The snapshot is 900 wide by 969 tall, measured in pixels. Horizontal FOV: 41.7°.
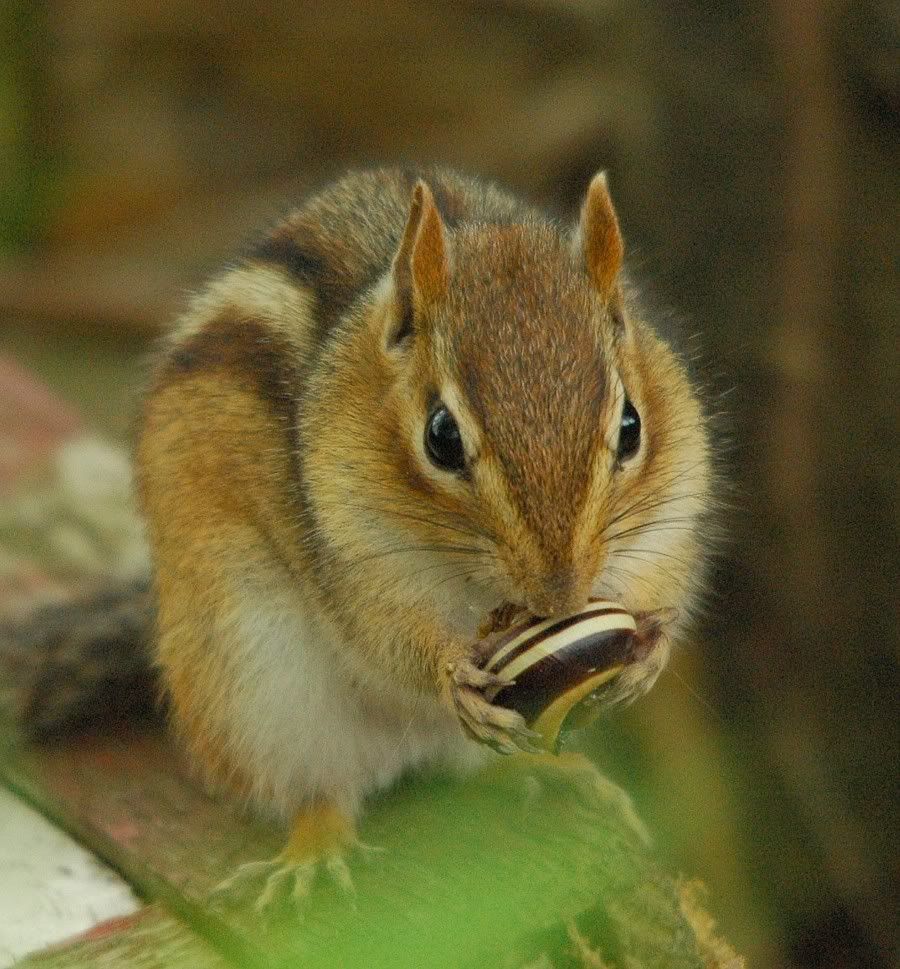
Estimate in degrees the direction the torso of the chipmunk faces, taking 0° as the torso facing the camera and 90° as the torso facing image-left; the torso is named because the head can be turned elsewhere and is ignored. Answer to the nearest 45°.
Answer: approximately 315°
